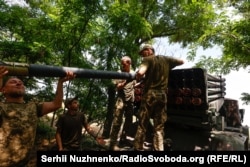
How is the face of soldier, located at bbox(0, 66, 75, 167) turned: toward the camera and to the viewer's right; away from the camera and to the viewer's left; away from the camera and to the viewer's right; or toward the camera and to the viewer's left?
toward the camera and to the viewer's right

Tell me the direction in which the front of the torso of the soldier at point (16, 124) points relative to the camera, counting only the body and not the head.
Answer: toward the camera

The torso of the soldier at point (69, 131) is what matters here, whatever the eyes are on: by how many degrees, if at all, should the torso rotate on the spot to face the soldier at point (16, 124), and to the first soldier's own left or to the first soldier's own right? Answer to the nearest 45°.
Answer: approximately 45° to the first soldier's own right

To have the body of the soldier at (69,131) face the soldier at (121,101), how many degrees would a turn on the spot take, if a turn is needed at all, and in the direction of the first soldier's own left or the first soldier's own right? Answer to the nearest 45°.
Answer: approximately 90° to the first soldier's own left

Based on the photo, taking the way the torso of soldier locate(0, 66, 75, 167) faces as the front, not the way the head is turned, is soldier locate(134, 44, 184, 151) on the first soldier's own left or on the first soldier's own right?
on the first soldier's own left

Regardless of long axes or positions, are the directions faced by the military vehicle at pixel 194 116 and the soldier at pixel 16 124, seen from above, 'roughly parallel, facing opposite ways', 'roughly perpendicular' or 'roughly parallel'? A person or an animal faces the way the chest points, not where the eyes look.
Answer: roughly perpendicular

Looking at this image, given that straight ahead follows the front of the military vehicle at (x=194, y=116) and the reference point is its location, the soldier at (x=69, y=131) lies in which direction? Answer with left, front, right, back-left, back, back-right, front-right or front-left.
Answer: back

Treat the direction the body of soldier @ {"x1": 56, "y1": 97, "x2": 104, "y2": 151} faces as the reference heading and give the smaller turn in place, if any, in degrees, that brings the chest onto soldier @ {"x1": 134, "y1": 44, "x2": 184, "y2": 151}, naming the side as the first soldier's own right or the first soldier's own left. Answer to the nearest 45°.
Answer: approximately 45° to the first soldier's own left

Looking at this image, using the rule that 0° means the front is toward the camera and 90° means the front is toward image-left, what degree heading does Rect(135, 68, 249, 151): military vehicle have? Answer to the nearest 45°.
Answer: approximately 225°
